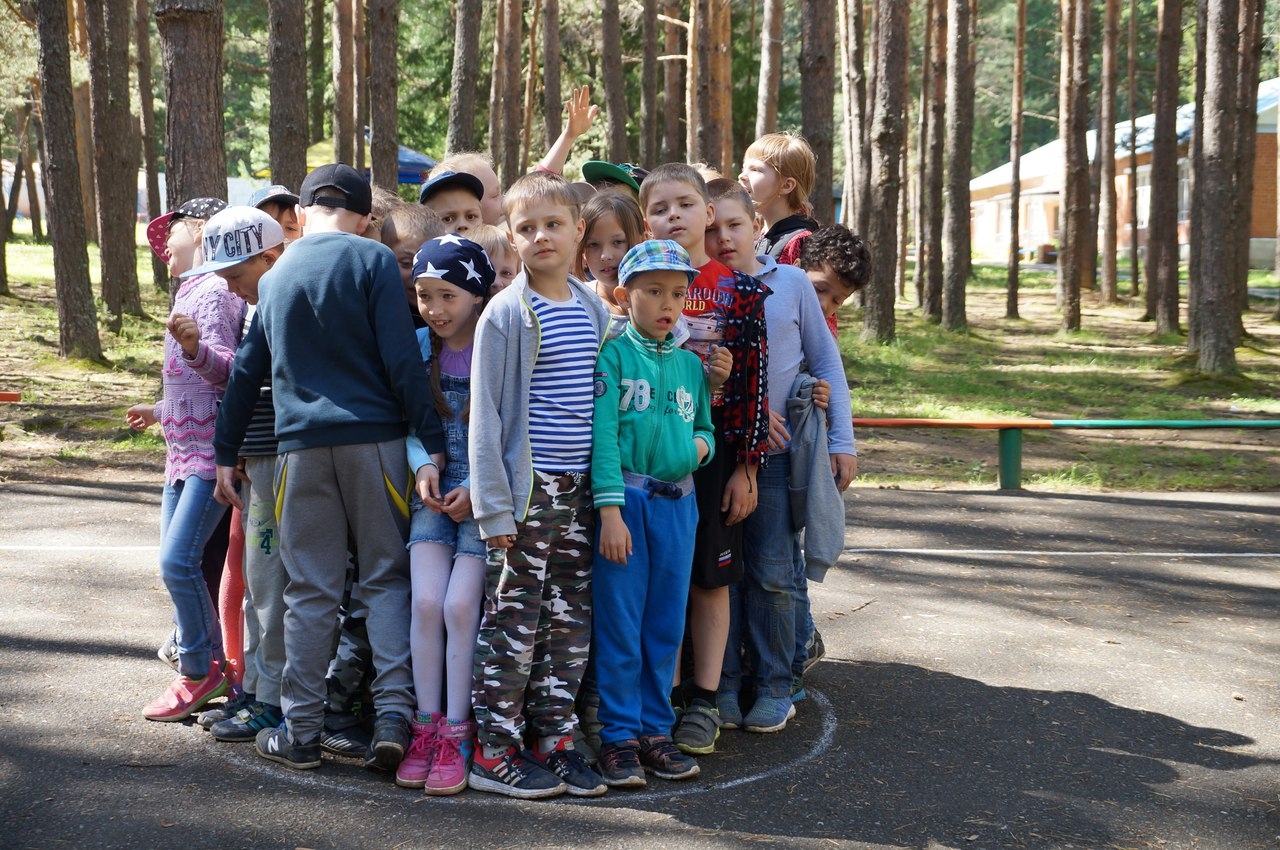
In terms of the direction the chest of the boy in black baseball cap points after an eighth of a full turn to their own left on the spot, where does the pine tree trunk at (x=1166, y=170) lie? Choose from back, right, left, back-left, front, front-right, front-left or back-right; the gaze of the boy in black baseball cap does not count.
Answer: right

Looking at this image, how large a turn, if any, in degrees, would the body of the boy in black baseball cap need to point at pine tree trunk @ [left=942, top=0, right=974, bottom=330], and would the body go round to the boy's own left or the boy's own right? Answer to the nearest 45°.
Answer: approximately 45° to the boy's own right

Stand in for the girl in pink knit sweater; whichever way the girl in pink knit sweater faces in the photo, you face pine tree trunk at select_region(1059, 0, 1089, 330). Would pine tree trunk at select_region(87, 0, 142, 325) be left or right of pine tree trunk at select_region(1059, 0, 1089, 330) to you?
left

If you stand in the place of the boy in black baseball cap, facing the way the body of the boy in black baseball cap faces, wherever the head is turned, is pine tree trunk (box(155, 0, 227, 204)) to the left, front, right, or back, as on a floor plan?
front

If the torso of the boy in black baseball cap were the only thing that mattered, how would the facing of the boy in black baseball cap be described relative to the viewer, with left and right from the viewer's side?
facing away from the viewer

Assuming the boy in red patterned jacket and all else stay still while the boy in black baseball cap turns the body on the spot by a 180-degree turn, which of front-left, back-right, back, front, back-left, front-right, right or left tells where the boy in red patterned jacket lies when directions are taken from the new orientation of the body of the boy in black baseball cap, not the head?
left

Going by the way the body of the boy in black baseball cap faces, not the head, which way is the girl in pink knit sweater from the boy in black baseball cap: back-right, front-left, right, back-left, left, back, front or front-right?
front-left

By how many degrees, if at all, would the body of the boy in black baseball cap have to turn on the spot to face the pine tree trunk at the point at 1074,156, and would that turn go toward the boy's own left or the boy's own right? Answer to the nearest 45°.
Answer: approximately 45° to the boy's own right

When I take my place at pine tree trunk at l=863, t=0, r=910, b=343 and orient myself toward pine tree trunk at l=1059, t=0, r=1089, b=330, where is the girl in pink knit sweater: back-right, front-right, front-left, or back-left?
back-right

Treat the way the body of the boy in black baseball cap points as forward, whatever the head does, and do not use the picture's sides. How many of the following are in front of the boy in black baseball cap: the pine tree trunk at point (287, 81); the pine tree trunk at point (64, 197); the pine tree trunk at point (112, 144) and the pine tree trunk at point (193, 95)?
4

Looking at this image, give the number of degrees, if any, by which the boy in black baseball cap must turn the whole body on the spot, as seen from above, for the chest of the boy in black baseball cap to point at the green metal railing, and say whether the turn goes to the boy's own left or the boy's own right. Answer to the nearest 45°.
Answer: approximately 45° to the boy's own right

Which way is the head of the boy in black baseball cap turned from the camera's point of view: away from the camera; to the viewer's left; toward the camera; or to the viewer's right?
away from the camera

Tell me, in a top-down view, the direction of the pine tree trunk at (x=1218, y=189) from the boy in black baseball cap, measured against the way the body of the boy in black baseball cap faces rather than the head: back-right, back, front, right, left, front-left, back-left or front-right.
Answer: front-right

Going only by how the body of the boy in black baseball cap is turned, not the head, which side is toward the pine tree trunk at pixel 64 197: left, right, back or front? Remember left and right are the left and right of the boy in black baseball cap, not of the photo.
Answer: front
